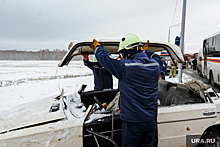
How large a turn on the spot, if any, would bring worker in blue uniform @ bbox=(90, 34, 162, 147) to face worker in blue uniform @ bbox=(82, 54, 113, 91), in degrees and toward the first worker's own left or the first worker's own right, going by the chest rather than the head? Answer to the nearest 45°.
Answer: approximately 45° to the first worker's own right

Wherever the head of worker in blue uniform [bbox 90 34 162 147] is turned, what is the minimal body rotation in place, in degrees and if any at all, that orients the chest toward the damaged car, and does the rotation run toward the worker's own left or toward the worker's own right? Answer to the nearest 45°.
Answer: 0° — they already face it

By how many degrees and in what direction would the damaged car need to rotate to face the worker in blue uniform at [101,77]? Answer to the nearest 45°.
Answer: approximately 90° to its right

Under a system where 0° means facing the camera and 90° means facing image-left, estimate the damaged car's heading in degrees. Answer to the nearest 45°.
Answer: approximately 90°

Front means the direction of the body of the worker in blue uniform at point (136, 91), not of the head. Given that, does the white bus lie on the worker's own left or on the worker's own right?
on the worker's own right

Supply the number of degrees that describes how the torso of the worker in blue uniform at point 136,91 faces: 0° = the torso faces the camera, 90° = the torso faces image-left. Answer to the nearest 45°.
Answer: approximately 135°

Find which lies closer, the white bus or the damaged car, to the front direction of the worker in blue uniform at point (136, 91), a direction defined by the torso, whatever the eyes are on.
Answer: the damaged car

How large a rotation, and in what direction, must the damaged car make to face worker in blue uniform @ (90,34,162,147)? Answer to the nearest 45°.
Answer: approximately 135° to its left
